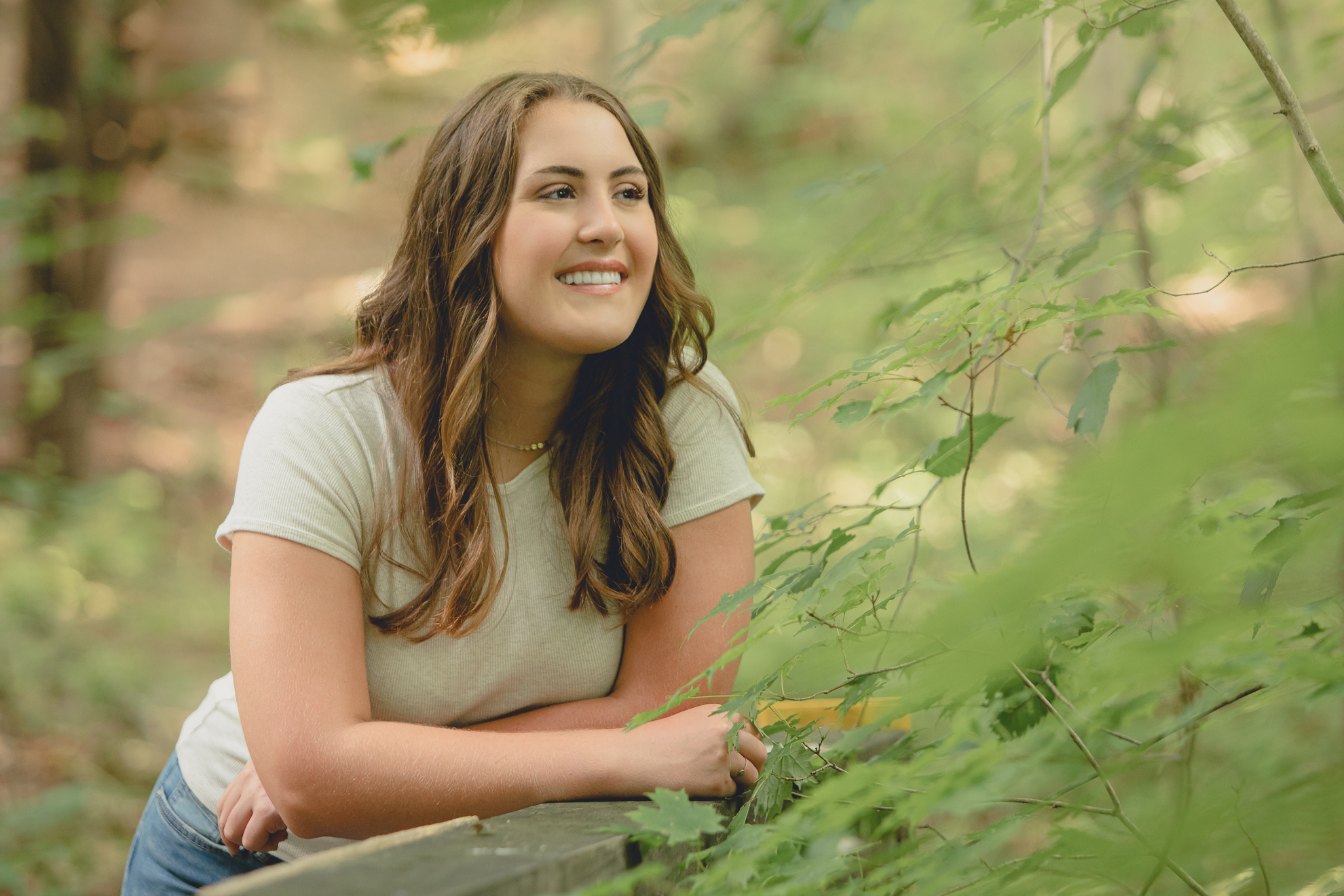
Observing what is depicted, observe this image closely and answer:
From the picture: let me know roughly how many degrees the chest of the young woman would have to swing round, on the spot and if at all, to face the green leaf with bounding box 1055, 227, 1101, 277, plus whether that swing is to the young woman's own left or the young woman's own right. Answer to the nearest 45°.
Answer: approximately 45° to the young woman's own left

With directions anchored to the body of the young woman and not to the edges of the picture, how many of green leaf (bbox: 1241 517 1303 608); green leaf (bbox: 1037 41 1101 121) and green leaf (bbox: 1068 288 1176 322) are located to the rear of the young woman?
0

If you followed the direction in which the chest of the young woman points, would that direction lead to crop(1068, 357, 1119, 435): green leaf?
no

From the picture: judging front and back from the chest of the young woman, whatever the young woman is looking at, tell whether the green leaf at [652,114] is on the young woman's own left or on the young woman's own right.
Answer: on the young woman's own left

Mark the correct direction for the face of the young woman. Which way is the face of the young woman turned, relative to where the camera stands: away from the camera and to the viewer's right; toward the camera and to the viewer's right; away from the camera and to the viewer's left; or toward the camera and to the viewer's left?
toward the camera and to the viewer's right

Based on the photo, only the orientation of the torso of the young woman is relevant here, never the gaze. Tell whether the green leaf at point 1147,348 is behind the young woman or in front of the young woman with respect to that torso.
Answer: in front

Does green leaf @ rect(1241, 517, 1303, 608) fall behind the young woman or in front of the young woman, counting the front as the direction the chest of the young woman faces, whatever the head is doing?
in front

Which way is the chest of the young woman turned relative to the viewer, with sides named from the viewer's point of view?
facing the viewer and to the right of the viewer
